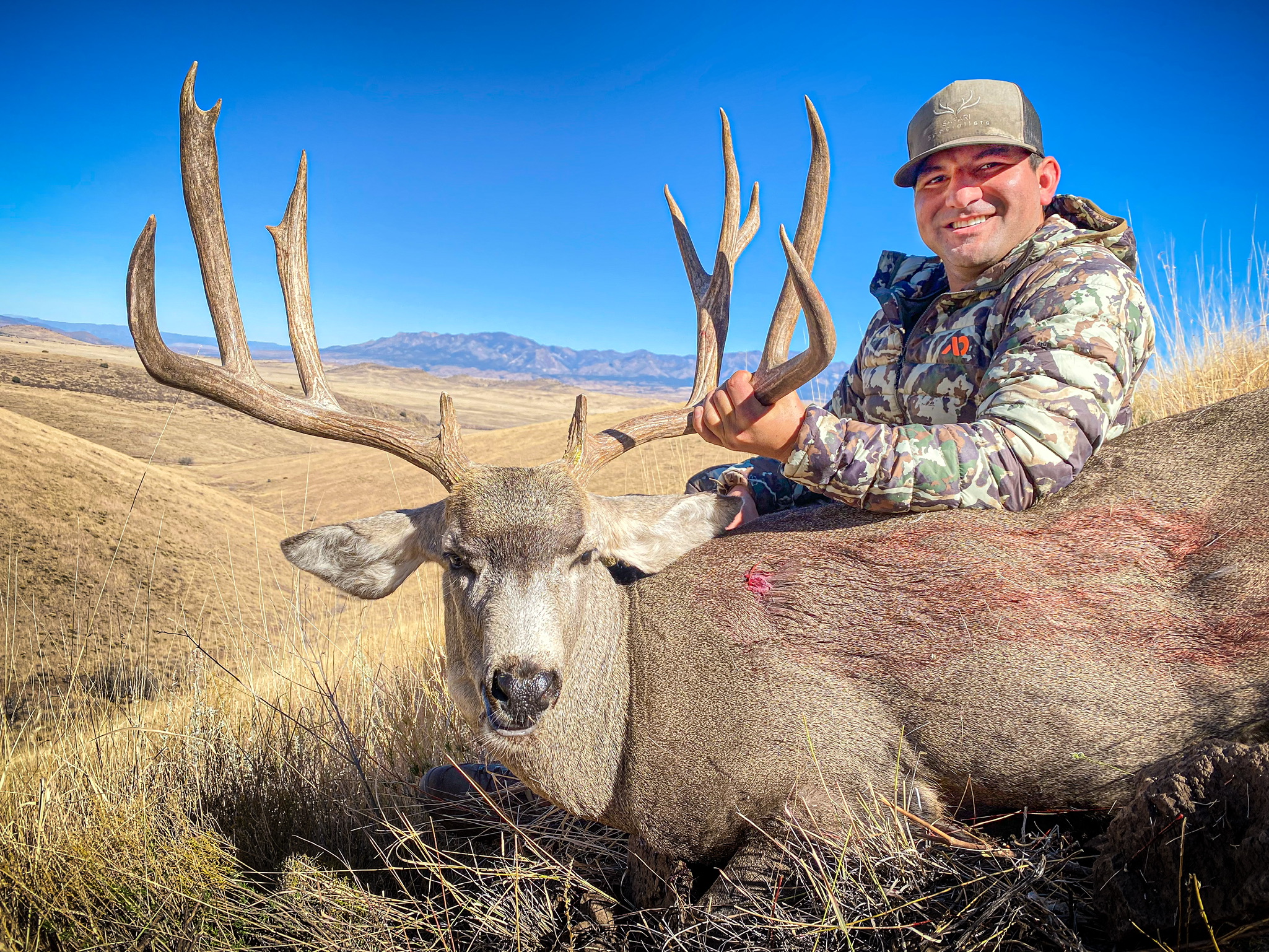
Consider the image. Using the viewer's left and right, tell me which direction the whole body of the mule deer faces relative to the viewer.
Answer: facing to the left of the viewer

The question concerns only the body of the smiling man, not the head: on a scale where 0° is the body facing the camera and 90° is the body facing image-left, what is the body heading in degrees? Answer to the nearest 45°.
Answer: approximately 45°
